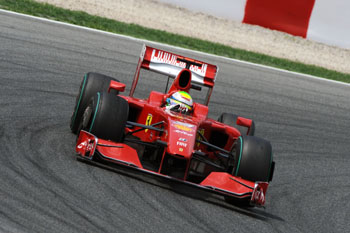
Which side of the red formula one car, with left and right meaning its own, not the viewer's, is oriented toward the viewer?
front
